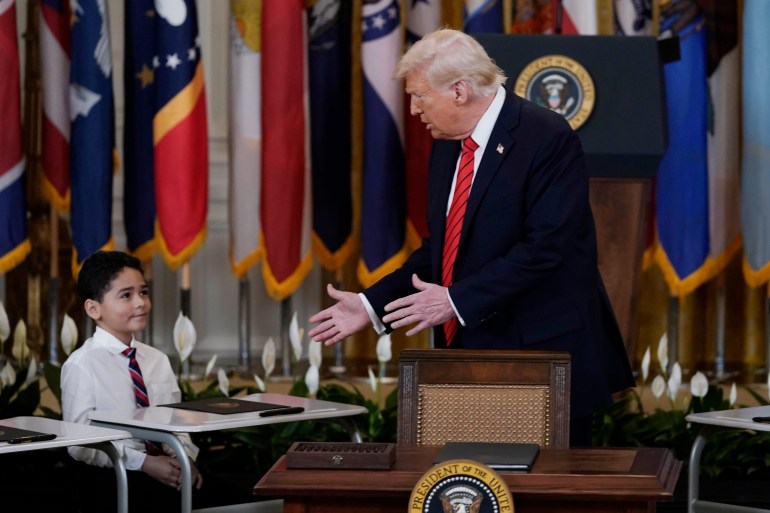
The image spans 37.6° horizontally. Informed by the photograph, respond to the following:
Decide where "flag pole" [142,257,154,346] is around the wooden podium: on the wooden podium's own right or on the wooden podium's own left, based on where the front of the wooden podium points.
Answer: on the wooden podium's own right

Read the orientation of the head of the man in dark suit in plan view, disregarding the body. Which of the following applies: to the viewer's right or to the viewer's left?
to the viewer's left

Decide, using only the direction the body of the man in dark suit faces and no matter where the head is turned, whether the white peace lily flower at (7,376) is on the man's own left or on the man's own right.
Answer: on the man's own right

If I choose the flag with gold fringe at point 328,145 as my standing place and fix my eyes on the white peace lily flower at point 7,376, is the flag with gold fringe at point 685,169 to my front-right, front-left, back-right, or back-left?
back-left

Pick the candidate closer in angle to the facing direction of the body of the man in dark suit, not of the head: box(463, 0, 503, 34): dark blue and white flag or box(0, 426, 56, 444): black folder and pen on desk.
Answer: the black folder and pen on desk

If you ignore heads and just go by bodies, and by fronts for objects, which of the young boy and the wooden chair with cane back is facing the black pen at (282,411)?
the young boy

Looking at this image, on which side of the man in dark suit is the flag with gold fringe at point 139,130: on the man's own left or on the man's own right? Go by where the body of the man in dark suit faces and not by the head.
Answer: on the man's own right

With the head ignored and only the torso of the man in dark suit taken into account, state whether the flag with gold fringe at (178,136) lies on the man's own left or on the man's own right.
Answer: on the man's own right

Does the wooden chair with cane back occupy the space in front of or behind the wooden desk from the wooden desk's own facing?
behind

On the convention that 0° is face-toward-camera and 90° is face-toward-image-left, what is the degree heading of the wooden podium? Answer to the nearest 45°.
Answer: approximately 0°
